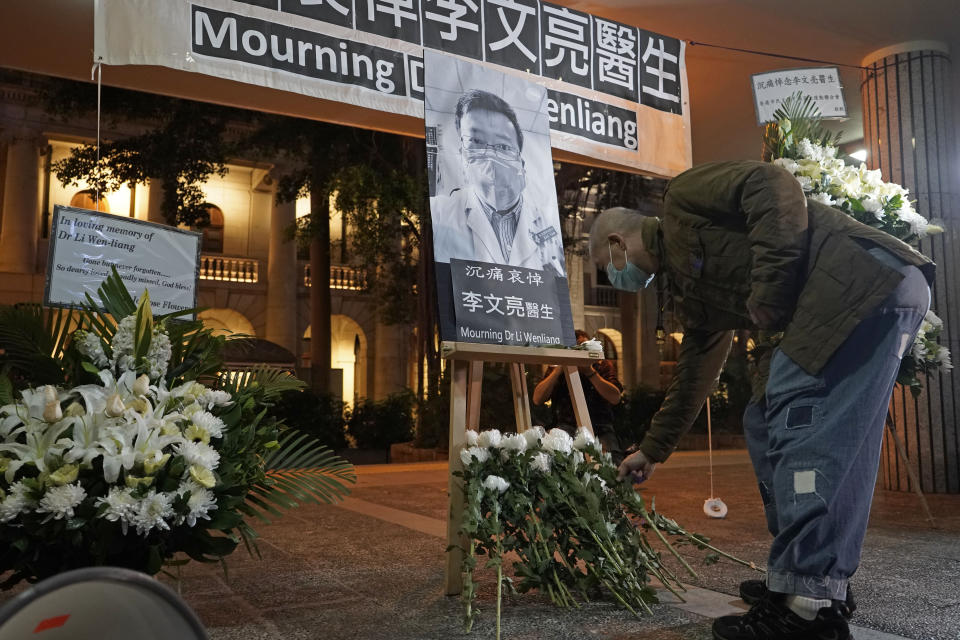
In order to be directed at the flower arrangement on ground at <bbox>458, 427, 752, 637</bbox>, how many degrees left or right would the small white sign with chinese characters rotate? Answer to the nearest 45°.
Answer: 0° — it already faces it

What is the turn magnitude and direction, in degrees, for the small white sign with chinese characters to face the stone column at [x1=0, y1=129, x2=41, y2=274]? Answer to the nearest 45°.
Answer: approximately 135° to its right

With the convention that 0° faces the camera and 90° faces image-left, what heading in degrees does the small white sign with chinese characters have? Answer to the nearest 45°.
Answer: approximately 0°

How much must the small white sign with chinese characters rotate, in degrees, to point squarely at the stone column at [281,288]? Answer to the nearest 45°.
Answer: approximately 135° to its right

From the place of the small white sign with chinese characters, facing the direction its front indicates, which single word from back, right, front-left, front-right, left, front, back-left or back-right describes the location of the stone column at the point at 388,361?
back-right

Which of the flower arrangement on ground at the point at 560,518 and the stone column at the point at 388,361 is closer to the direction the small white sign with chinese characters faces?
the flower arrangement on ground

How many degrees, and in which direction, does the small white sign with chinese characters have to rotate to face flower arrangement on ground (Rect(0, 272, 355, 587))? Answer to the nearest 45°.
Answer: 0° — it already faces it

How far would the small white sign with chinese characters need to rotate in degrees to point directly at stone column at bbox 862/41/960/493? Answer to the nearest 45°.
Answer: approximately 135° to its left
